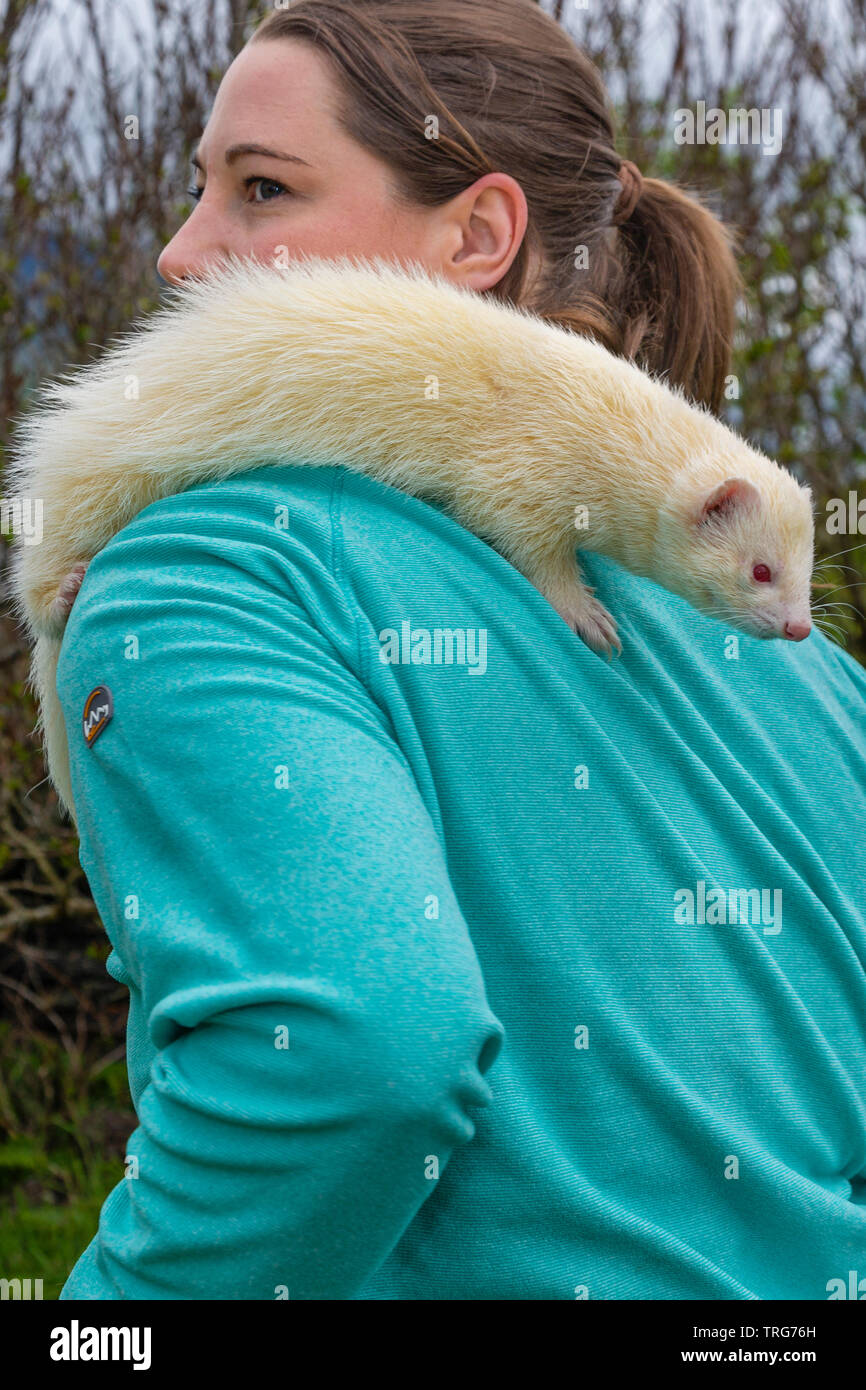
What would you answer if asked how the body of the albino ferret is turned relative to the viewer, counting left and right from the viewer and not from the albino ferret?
facing to the right of the viewer

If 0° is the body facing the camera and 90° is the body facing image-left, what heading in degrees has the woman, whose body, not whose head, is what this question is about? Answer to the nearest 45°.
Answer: approximately 135°

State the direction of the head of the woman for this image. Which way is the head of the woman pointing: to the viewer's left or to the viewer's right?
to the viewer's left
